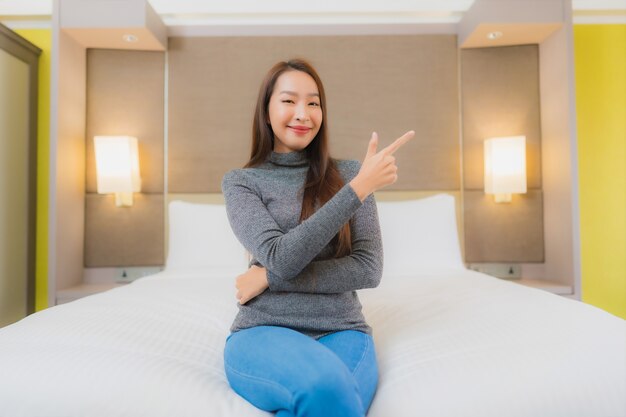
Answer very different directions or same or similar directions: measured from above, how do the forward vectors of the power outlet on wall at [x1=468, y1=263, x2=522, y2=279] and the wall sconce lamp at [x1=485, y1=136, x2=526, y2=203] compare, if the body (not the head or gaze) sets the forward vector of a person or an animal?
same or similar directions

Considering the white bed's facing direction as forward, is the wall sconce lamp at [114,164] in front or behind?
behind

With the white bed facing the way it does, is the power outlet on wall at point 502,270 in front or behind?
behind

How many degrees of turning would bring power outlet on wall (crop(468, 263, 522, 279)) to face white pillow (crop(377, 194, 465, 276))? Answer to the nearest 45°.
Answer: approximately 45° to its right

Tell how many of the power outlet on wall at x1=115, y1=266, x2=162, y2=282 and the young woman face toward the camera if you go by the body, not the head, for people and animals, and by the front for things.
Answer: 2

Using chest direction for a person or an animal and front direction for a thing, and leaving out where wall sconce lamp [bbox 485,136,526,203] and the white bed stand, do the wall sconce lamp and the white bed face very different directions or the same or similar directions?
same or similar directions

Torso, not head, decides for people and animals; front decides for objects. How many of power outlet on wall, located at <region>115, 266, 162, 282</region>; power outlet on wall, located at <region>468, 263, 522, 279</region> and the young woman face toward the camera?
3

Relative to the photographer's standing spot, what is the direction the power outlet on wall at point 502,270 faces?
facing the viewer

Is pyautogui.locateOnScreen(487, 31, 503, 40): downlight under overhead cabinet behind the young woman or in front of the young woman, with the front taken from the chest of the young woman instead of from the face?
behind

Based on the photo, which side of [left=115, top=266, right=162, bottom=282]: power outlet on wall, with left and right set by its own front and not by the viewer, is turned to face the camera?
front

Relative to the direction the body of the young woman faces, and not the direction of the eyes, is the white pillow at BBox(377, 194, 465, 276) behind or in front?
behind

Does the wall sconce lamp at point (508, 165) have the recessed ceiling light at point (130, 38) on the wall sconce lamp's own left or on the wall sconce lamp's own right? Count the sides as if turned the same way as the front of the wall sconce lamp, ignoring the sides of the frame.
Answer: on the wall sconce lamp's own right
